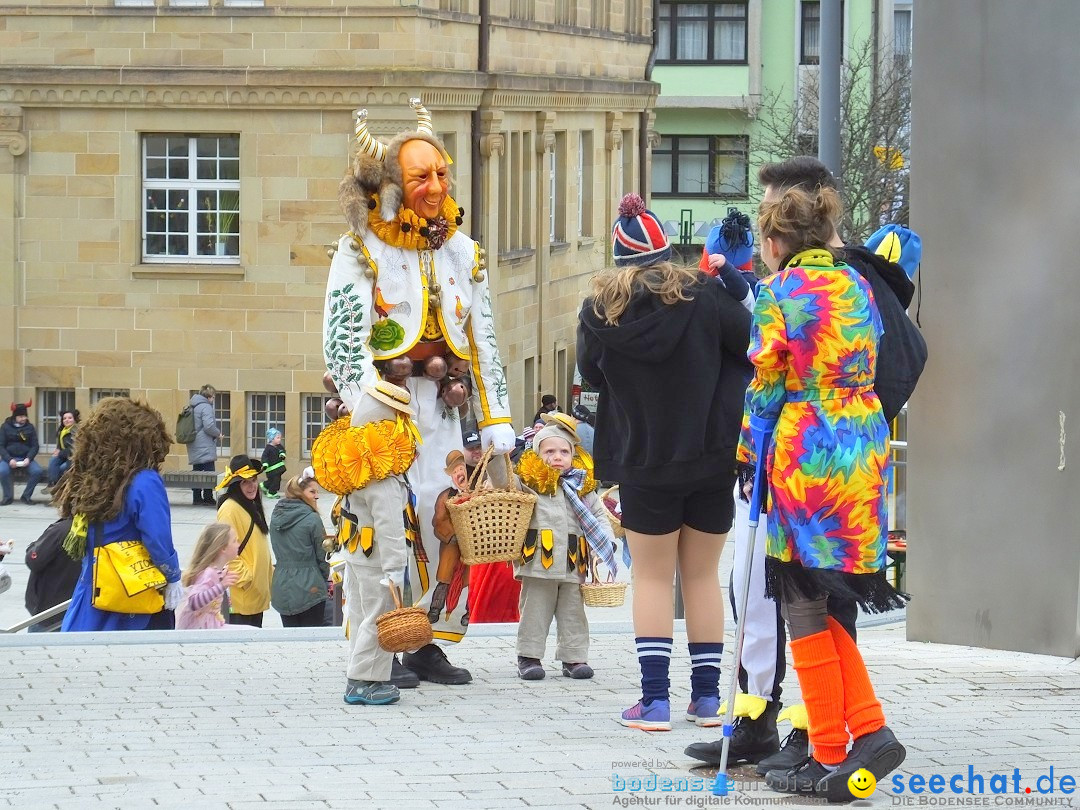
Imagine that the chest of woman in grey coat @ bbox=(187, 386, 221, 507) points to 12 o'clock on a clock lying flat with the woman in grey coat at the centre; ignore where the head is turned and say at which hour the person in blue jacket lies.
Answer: The person in blue jacket is roughly at 3 o'clock from the woman in grey coat.

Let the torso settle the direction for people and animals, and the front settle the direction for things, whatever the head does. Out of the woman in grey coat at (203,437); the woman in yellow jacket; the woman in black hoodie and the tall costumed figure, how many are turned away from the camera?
1

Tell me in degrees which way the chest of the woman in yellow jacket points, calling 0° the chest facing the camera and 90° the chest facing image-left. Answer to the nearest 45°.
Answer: approximately 315°

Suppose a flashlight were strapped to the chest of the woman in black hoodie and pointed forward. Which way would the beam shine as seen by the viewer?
away from the camera

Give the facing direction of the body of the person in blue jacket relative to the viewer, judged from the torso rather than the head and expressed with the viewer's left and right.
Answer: facing away from the viewer and to the right of the viewer

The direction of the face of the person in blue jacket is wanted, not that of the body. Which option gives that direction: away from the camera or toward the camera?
away from the camera

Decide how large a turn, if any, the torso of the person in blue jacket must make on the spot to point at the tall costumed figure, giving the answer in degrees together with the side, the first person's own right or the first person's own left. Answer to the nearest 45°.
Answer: approximately 90° to the first person's own right

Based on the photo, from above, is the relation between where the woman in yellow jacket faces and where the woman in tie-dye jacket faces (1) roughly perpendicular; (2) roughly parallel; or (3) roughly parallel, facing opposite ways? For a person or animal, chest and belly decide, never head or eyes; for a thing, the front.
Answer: roughly parallel, facing opposite ways

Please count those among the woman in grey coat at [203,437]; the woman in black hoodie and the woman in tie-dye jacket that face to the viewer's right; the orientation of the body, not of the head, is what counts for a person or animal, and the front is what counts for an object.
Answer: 1

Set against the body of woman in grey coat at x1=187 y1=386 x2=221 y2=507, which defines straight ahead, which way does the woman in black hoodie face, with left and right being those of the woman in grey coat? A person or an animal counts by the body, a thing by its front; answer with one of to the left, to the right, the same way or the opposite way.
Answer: to the left

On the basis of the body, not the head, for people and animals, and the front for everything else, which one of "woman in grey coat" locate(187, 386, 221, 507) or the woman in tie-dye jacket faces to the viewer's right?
the woman in grey coat

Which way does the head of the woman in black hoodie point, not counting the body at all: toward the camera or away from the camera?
away from the camera

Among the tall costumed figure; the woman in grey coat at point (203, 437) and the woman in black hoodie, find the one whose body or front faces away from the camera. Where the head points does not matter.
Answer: the woman in black hoodie

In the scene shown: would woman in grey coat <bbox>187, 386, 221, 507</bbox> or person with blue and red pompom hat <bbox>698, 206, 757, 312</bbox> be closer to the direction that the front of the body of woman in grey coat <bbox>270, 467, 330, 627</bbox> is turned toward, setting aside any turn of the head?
the woman in grey coat

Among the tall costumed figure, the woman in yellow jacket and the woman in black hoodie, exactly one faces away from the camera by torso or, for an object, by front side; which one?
the woman in black hoodie

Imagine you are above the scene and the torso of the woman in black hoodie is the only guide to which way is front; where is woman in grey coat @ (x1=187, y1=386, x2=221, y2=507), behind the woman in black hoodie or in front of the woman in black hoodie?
in front
